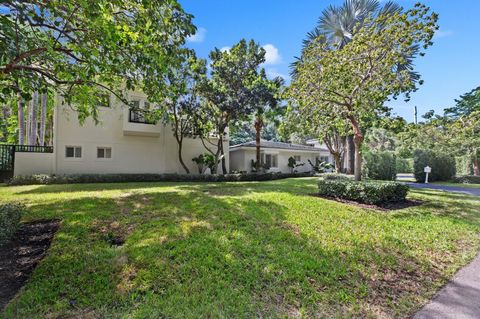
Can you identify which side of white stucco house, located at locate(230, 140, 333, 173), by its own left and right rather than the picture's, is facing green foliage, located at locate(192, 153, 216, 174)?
right

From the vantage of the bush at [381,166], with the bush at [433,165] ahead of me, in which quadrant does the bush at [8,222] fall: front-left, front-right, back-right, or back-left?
back-right

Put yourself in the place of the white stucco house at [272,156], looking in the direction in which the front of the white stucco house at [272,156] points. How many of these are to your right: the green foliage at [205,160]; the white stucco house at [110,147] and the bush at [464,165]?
2

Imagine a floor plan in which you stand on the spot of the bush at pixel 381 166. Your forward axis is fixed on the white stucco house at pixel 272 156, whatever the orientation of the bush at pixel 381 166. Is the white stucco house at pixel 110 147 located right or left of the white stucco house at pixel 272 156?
left

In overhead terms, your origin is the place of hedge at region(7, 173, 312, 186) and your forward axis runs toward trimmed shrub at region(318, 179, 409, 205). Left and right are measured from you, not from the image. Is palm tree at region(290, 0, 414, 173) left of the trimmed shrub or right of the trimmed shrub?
left

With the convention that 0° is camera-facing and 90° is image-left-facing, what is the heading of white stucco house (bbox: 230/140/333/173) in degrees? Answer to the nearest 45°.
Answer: approximately 315°

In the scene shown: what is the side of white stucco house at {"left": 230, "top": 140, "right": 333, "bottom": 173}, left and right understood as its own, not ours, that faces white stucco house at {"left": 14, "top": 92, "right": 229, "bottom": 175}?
right

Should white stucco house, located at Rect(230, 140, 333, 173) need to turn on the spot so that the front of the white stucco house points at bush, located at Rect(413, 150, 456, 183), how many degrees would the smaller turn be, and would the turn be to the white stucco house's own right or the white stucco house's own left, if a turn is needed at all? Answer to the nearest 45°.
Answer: approximately 45° to the white stucco house's own left

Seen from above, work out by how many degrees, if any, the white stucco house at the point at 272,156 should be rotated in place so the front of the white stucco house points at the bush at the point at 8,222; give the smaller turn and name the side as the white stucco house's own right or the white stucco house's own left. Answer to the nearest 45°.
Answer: approximately 45° to the white stucco house's own right

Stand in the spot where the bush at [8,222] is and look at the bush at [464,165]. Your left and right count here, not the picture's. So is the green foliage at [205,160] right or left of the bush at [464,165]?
left

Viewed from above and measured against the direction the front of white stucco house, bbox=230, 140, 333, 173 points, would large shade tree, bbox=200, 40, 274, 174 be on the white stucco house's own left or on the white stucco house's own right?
on the white stucco house's own right

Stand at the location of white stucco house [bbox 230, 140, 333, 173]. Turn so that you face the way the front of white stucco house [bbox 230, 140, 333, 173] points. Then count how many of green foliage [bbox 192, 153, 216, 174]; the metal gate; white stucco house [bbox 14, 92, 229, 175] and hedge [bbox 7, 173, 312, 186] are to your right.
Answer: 4

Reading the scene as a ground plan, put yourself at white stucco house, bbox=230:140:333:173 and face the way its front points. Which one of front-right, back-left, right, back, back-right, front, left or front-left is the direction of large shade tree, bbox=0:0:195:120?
front-right
